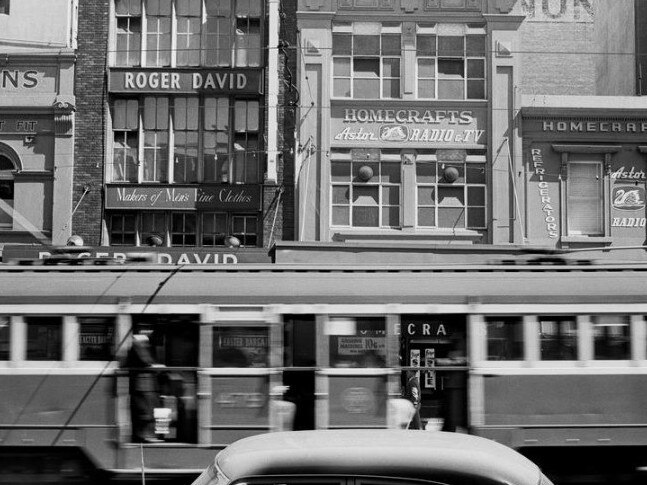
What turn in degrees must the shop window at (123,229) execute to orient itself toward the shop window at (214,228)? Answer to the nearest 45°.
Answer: approximately 90° to its left

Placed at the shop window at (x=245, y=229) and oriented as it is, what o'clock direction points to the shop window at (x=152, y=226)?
the shop window at (x=152, y=226) is roughly at 3 o'clock from the shop window at (x=245, y=229).

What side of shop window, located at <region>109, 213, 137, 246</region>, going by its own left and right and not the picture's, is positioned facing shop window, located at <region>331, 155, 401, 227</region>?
left

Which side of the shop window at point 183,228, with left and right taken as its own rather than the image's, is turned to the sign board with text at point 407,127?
left

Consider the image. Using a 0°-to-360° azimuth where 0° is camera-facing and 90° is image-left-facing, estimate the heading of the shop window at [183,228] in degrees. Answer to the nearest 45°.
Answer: approximately 0°

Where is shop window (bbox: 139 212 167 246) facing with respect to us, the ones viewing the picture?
facing the viewer

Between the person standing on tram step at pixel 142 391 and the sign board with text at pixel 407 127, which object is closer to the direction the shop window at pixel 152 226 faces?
the person standing on tram step

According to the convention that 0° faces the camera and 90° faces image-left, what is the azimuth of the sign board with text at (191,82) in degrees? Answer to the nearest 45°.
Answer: approximately 0°

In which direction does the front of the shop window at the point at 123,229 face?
toward the camera
